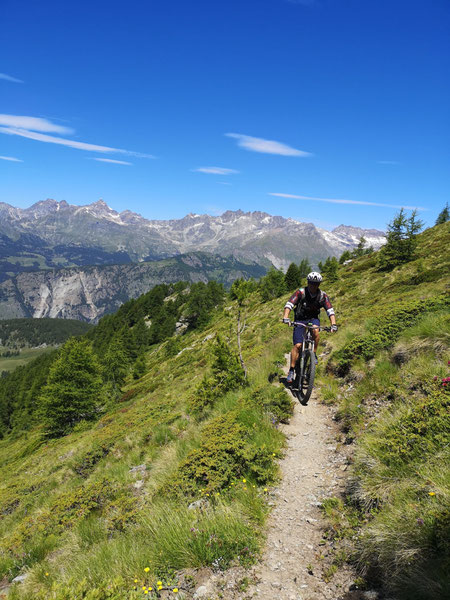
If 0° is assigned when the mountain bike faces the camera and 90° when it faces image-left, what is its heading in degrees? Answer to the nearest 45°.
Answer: approximately 0°

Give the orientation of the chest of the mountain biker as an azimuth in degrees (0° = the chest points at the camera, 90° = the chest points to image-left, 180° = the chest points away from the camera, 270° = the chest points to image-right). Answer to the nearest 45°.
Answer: approximately 0°

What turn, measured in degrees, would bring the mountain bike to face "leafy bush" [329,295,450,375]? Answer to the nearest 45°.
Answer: approximately 135° to its left

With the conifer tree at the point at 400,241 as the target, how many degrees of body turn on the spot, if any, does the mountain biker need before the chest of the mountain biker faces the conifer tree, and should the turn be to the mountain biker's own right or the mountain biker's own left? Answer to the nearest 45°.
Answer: approximately 180°

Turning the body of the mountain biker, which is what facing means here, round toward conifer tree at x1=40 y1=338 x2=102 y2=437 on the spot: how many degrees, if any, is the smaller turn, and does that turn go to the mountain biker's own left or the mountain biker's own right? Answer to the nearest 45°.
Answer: approximately 135° to the mountain biker's own right

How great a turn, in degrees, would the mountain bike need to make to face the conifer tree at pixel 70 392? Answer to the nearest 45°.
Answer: approximately 135° to its right
